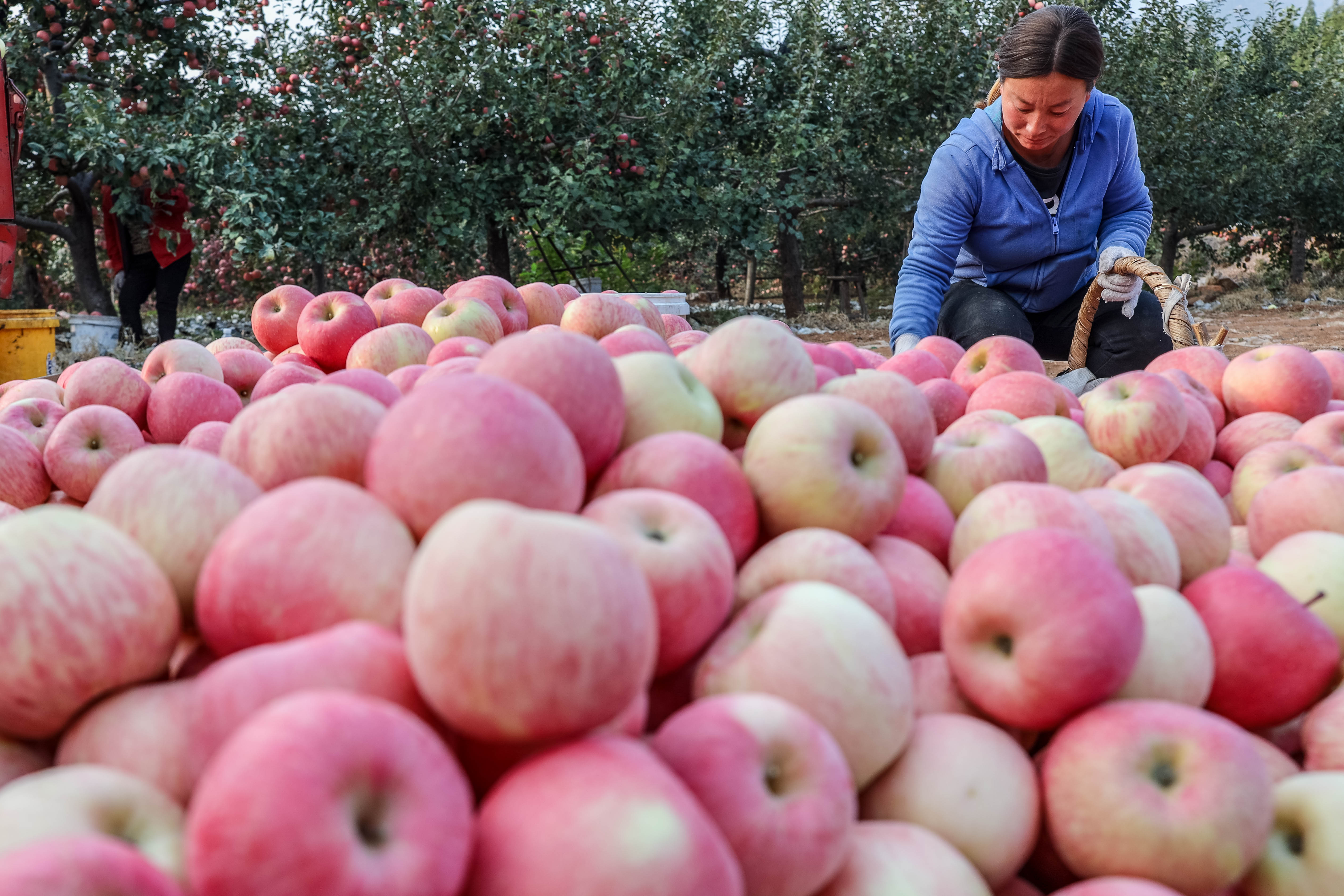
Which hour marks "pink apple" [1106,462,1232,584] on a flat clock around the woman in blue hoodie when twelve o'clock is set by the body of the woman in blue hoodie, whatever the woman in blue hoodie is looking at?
The pink apple is roughly at 12 o'clock from the woman in blue hoodie.

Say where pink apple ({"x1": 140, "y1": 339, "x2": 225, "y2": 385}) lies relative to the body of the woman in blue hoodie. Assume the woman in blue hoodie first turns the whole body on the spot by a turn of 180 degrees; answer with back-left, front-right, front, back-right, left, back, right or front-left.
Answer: back-left

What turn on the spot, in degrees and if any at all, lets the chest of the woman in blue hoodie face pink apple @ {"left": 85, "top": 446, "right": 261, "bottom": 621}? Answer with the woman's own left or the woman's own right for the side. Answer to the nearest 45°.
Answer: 0° — they already face it

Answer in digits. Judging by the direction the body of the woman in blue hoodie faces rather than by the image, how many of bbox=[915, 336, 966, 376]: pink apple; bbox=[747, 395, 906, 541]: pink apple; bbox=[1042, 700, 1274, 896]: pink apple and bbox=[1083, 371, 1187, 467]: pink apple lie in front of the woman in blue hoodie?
4

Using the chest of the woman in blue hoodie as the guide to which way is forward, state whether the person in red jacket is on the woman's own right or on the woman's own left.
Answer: on the woman's own right

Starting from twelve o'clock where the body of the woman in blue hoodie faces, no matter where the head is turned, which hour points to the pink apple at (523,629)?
The pink apple is roughly at 12 o'clock from the woman in blue hoodie.

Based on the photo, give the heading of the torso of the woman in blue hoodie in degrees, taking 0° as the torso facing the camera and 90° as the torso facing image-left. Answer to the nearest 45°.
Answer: approximately 0°

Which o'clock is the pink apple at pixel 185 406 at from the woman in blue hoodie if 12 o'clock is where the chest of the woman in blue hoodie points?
The pink apple is roughly at 1 o'clock from the woman in blue hoodie.

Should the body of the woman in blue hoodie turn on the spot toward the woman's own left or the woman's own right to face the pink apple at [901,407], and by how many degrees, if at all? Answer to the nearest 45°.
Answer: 0° — they already face it

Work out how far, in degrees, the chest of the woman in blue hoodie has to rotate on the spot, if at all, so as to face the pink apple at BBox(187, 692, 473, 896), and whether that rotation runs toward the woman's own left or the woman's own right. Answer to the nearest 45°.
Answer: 0° — they already face it

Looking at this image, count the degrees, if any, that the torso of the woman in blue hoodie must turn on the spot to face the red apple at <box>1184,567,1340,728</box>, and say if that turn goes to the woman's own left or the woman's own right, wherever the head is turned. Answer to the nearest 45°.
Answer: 0° — they already face it

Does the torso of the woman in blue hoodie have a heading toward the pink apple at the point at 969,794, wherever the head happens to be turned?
yes
